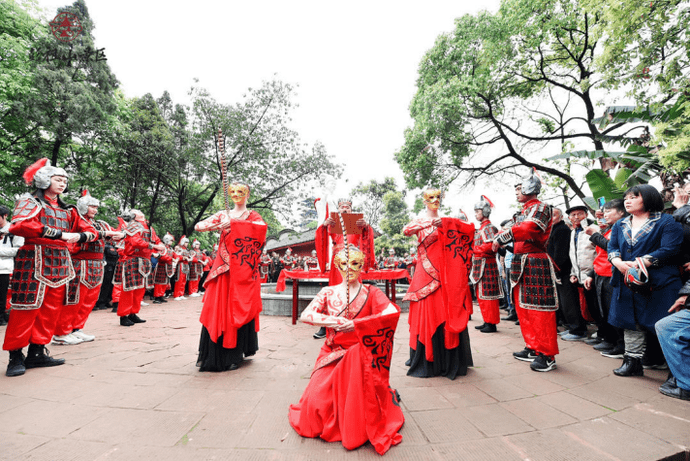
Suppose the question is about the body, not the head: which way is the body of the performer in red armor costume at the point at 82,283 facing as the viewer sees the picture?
to the viewer's right

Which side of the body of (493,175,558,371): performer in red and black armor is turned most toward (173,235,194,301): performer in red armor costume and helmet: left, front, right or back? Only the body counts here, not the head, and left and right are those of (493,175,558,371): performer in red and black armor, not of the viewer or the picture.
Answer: front

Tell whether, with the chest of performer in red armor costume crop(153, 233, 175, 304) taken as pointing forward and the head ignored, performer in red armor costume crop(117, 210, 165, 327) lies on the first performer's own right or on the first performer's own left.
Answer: on the first performer's own right

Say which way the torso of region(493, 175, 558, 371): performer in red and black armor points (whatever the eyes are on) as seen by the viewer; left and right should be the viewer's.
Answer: facing to the left of the viewer

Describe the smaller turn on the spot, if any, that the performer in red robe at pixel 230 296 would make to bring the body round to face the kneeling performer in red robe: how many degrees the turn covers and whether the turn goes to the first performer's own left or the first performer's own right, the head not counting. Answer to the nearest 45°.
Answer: approximately 45° to the first performer's own left

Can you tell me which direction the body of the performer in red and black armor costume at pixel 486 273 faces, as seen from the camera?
to the viewer's left

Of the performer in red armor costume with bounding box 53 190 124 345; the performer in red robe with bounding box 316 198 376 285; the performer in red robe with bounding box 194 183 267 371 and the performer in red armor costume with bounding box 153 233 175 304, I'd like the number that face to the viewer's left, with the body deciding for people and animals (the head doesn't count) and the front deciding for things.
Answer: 0

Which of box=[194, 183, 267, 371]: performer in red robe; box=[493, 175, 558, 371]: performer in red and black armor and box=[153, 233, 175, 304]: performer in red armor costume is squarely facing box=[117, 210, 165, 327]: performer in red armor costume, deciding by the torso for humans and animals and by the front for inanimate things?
box=[493, 175, 558, 371]: performer in red and black armor

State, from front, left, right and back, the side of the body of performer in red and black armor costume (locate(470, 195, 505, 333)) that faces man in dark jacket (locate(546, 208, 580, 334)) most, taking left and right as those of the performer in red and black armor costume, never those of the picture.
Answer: back

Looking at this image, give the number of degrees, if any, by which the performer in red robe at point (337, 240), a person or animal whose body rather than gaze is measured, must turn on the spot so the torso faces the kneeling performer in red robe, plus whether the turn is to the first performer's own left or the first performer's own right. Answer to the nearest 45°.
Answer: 0° — they already face them

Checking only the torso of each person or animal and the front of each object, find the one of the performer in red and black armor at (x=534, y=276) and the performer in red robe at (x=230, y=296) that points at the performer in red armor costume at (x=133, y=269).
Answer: the performer in red and black armor at (x=534, y=276)

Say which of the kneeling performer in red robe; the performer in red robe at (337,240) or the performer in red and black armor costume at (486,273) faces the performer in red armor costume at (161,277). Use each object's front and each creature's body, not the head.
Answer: the performer in red and black armor costume at (486,273)

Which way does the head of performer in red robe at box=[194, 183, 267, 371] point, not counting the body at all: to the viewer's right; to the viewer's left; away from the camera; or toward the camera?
toward the camera

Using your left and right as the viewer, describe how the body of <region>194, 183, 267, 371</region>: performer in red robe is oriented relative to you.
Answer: facing the viewer

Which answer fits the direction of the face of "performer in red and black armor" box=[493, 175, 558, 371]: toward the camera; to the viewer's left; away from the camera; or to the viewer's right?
to the viewer's left

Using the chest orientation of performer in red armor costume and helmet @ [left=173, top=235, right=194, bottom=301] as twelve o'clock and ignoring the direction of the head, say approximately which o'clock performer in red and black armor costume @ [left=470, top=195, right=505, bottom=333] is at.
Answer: performer in red and black armor costume @ [left=470, top=195, right=505, bottom=333] is roughly at 2 o'clock from performer in red armor costume and helmet @ [left=173, top=235, right=194, bottom=301].

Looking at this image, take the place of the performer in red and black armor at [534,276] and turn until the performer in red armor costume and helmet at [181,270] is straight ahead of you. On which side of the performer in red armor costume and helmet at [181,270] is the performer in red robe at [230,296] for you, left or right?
left
